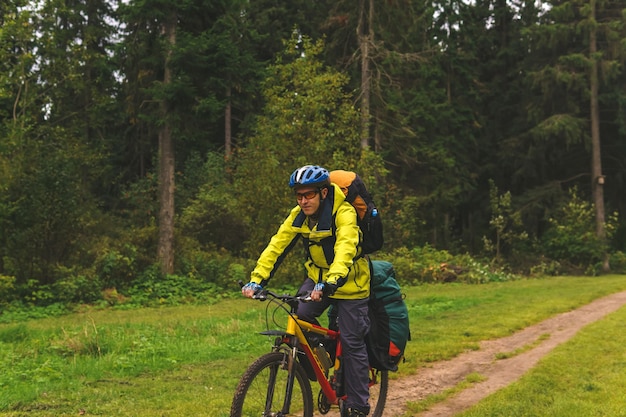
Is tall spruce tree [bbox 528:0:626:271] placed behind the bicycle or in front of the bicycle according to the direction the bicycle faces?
behind

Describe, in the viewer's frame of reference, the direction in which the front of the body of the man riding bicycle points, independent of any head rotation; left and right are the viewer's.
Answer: facing the viewer and to the left of the viewer

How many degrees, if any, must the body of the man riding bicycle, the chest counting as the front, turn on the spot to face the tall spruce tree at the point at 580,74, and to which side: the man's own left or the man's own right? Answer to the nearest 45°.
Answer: approximately 180°

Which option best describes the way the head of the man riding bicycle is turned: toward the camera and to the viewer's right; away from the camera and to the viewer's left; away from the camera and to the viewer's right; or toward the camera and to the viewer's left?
toward the camera and to the viewer's left

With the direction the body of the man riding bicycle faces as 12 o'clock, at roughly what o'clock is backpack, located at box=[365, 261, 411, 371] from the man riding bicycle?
The backpack is roughly at 6 o'clock from the man riding bicycle.
